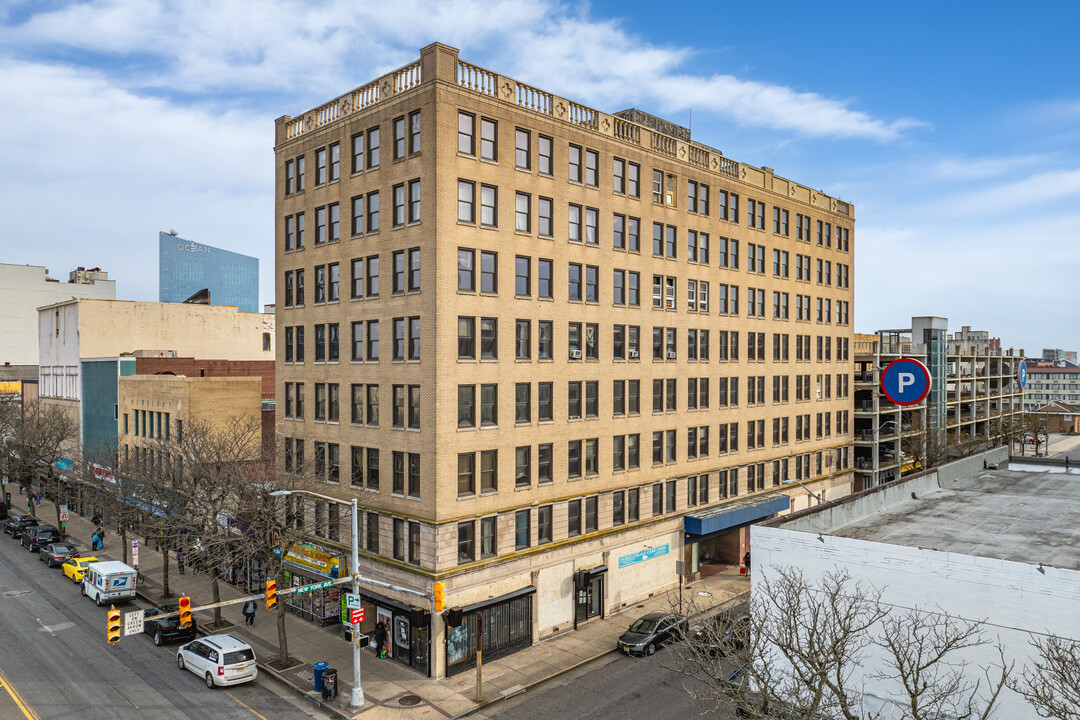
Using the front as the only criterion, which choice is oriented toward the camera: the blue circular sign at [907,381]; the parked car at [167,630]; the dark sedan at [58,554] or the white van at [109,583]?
the blue circular sign

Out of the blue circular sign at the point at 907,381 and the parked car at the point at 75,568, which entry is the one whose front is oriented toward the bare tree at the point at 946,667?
the blue circular sign

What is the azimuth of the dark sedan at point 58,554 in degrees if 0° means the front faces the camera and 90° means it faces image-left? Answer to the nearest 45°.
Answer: approximately 135°

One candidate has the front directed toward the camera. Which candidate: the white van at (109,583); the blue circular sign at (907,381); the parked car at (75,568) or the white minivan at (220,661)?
the blue circular sign

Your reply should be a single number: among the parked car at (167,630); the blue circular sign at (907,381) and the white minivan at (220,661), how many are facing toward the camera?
1

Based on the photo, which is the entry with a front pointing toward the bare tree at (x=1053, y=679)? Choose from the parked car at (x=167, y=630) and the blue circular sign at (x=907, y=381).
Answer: the blue circular sign

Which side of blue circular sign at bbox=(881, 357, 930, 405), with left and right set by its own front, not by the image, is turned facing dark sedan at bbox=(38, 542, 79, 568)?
right

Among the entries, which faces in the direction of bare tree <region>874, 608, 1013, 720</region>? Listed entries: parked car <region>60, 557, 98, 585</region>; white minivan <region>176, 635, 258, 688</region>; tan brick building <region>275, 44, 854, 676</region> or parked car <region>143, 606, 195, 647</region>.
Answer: the tan brick building

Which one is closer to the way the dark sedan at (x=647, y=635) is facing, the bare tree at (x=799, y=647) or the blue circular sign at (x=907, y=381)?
the bare tree

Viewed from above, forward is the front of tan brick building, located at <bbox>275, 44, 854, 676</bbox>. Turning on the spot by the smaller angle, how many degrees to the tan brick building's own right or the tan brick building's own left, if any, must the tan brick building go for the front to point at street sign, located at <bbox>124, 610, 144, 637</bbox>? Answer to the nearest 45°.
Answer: approximately 90° to the tan brick building's own right

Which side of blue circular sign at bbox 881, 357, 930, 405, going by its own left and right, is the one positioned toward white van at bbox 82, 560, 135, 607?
front

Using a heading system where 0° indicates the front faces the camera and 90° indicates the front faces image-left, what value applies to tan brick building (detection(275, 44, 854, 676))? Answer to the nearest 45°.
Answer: approximately 315°
